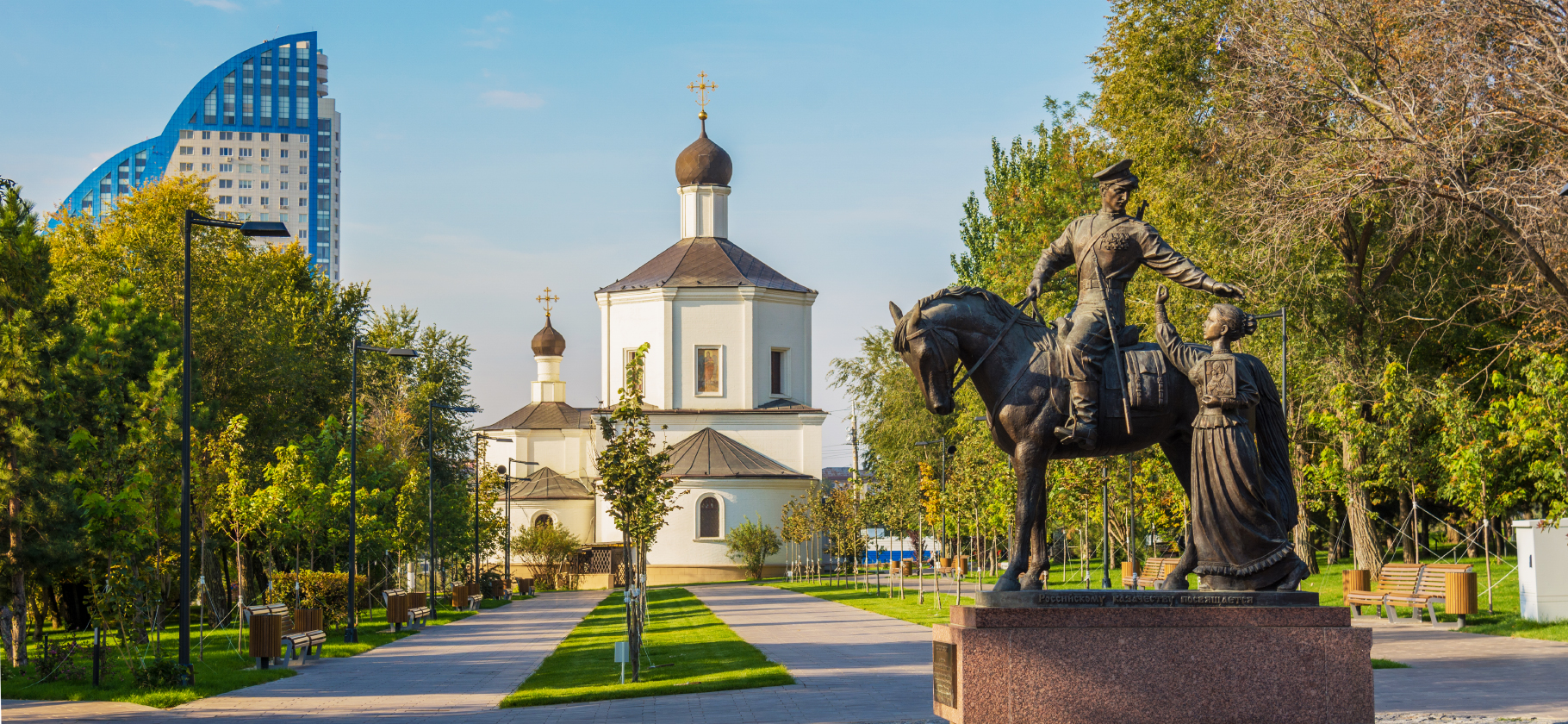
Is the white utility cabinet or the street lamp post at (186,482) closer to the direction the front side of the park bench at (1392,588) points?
the street lamp post

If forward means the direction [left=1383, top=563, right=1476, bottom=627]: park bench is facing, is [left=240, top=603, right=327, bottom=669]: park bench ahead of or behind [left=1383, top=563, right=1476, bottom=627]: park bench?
ahead

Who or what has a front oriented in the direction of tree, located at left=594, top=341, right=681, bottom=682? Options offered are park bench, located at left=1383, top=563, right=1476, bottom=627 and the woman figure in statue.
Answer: the park bench

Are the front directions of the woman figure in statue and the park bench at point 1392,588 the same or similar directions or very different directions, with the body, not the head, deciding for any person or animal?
same or similar directions

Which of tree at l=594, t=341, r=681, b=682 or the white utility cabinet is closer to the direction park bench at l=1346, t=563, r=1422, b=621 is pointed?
the tree

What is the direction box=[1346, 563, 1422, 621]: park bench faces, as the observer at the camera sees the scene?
facing the viewer and to the left of the viewer

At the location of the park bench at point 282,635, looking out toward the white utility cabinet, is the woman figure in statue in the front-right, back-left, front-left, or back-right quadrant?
front-right

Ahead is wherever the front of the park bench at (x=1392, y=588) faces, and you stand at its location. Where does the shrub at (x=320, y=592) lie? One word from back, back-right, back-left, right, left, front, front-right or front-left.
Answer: front-right

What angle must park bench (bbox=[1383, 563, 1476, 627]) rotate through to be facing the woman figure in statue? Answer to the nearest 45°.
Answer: approximately 45° to its left

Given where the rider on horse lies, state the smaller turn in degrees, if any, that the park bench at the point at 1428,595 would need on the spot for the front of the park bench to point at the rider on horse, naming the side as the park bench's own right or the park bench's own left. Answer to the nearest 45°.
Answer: approximately 45° to the park bench's own left

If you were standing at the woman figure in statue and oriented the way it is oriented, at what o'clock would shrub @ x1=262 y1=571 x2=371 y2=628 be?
The shrub is roughly at 3 o'clock from the woman figure in statue.

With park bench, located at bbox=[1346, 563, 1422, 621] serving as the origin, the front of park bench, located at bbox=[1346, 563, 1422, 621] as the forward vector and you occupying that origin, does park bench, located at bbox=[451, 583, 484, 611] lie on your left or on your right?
on your right

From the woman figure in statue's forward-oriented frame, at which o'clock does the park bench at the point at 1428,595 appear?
The park bench is roughly at 5 o'clock from the woman figure in statue.

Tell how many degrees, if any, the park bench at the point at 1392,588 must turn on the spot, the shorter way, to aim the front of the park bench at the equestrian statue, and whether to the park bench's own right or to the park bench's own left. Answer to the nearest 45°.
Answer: approximately 45° to the park bench's own left

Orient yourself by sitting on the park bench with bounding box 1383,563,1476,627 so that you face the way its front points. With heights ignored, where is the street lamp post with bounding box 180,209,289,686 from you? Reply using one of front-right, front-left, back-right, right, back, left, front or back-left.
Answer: front

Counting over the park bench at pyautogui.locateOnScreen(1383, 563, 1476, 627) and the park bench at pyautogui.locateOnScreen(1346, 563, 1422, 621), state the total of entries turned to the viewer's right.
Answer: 0

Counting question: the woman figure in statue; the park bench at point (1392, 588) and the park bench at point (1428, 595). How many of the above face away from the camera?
0

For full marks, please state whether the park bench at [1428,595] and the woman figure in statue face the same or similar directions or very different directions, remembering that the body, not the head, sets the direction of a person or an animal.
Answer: same or similar directions

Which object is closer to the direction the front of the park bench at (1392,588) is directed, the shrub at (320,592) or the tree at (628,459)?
the tree
